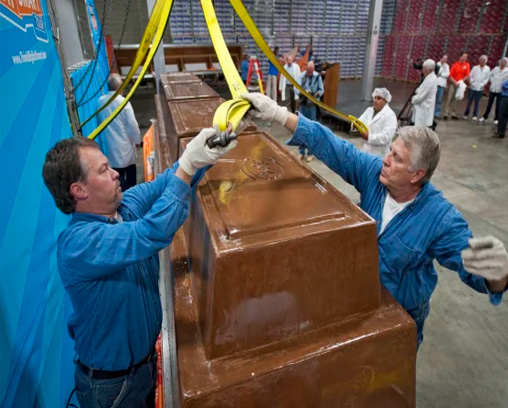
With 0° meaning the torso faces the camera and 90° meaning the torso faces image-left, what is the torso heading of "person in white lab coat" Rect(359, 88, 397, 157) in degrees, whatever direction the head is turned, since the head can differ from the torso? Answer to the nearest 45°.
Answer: approximately 45°

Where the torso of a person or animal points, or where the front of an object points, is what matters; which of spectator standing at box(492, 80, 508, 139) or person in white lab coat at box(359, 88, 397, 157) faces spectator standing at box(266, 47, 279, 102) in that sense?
spectator standing at box(492, 80, 508, 139)

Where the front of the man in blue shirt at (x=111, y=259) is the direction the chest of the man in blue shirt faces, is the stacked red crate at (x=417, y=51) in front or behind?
in front

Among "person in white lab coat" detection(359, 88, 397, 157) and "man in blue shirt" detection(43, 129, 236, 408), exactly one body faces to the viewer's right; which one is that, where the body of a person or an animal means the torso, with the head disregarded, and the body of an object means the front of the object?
the man in blue shirt

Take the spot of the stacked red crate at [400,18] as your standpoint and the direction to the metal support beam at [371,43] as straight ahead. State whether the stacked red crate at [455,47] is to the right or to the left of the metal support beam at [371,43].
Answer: left

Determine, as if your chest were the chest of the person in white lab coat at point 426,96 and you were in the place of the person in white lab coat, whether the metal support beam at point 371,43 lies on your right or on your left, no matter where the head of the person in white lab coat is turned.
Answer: on your right

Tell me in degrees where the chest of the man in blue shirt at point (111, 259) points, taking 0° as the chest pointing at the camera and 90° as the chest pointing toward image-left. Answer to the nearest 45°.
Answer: approximately 270°

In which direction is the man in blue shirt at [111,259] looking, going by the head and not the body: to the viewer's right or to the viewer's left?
to the viewer's right

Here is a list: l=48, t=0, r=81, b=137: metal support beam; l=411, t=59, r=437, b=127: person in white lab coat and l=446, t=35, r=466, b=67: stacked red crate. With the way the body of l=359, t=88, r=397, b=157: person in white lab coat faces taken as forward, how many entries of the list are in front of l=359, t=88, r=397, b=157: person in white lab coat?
1

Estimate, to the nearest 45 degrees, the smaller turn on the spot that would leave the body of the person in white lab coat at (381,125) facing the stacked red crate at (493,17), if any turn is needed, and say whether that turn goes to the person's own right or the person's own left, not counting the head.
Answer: approximately 135° to the person's own right

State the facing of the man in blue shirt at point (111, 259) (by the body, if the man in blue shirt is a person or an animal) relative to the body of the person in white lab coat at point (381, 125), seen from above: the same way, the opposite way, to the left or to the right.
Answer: the opposite way

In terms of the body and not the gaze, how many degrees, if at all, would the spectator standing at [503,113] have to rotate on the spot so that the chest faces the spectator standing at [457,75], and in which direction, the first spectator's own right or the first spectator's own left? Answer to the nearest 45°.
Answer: approximately 45° to the first spectator's own right
